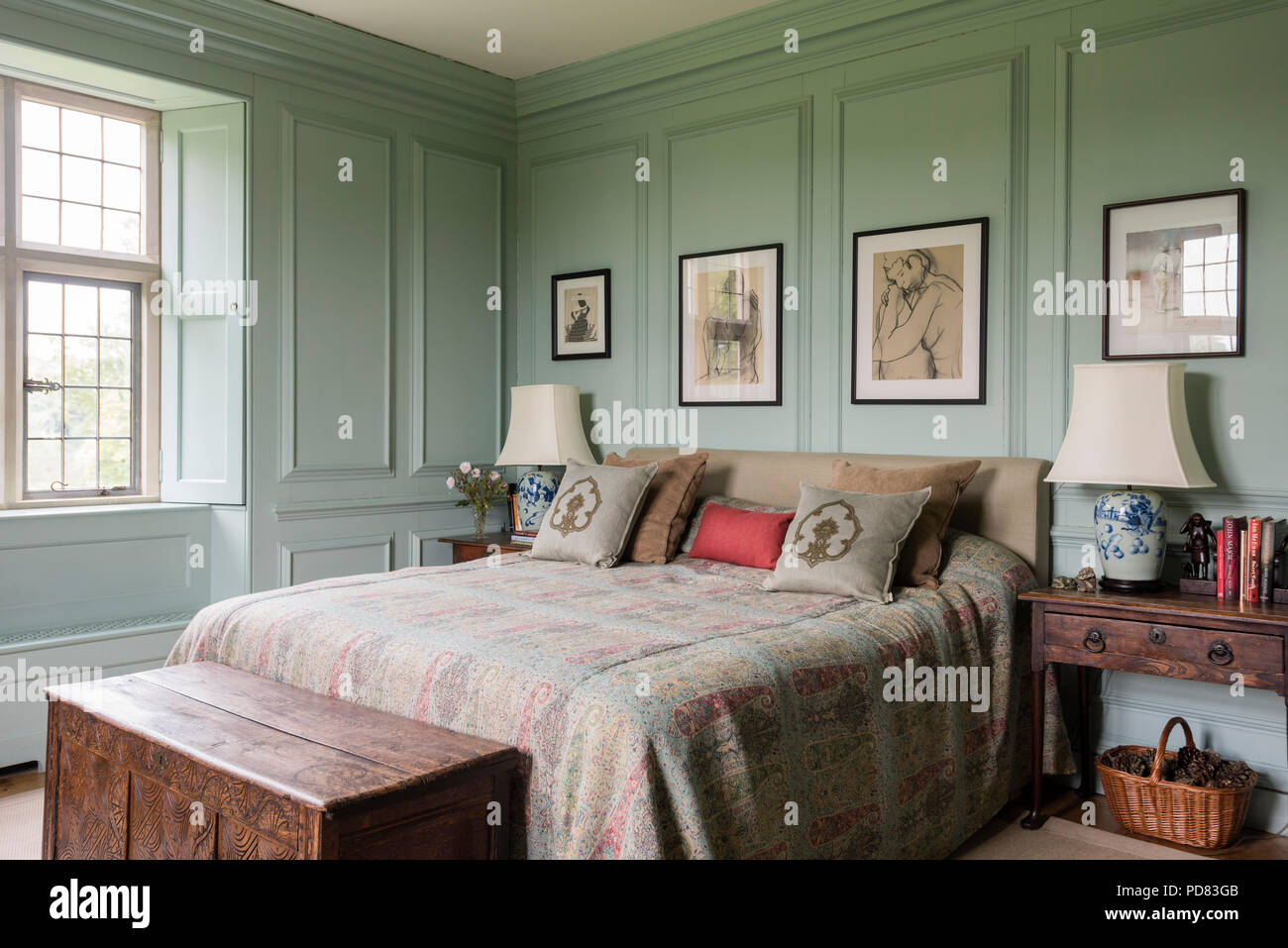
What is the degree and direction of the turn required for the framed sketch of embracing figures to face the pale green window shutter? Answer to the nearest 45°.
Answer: approximately 45° to its right

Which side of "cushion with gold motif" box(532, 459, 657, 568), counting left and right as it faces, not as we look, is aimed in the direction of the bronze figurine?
left

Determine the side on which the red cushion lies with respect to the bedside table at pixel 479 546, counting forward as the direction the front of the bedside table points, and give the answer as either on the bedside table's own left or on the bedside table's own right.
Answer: on the bedside table's own left

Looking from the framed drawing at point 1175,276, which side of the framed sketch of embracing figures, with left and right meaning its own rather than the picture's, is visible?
left

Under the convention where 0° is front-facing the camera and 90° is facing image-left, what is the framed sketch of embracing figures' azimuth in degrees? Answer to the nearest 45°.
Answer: approximately 45°

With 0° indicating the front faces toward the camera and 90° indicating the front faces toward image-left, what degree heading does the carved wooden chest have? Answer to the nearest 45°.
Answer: approximately 45°

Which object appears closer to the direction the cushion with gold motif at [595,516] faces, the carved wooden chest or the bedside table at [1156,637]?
the carved wooden chest

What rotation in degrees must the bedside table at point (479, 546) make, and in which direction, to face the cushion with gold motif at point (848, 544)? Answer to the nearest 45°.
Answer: approximately 90° to its left
